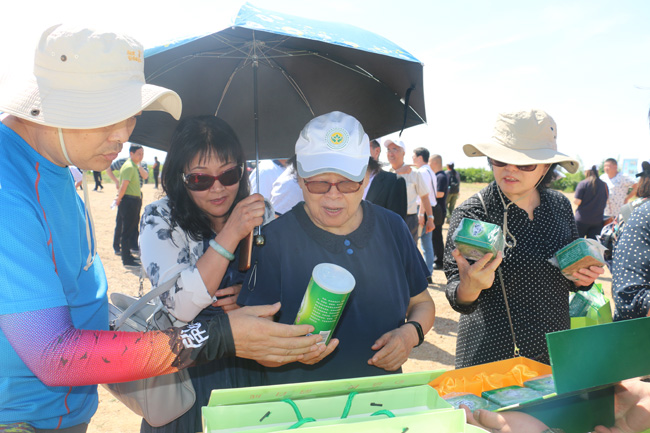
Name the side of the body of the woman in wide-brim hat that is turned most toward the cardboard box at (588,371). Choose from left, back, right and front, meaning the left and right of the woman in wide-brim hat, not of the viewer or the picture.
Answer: front

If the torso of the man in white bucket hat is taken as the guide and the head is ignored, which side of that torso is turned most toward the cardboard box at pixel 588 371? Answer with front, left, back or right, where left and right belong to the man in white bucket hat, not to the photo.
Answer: front

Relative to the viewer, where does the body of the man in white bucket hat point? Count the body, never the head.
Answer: to the viewer's right

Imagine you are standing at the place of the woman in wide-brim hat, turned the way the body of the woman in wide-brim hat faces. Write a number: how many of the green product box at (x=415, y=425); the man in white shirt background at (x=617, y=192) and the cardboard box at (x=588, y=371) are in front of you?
2

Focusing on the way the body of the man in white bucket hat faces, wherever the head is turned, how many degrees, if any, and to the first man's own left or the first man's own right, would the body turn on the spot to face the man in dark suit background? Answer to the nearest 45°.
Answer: approximately 45° to the first man's own left

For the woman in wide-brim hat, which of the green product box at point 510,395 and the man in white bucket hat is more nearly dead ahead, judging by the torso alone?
the green product box

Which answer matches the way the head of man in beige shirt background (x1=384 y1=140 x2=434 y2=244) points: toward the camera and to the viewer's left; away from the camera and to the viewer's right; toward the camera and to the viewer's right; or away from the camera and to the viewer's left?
toward the camera and to the viewer's left

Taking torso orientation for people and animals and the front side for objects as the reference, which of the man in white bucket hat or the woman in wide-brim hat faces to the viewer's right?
the man in white bucket hat

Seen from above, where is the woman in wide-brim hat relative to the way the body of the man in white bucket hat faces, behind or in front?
in front

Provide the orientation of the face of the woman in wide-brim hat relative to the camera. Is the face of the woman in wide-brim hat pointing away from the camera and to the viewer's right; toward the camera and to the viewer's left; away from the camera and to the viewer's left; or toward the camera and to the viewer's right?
toward the camera and to the viewer's left

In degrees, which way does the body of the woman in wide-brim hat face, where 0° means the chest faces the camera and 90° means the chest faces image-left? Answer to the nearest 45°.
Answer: approximately 0°

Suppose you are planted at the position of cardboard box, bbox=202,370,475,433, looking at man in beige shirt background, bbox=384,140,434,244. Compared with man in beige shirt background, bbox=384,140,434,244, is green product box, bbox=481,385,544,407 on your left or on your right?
right

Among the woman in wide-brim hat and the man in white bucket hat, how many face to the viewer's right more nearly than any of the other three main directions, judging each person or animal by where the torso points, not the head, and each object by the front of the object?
1
